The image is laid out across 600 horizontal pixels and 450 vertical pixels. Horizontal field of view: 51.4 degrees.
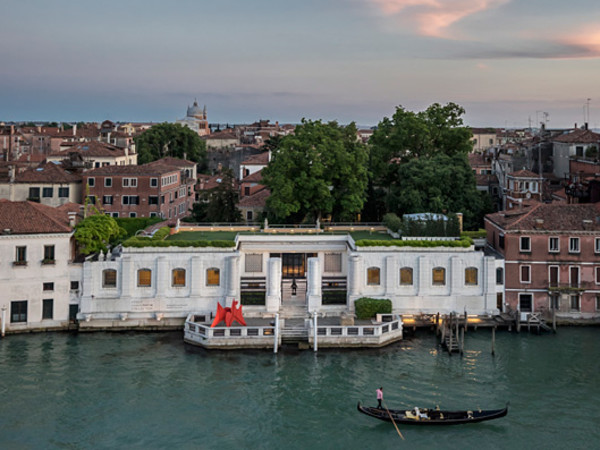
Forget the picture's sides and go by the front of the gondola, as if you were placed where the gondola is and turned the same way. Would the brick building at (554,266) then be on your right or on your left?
on your left

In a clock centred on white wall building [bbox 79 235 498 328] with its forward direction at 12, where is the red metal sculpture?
The red metal sculpture is roughly at 12 o'clock from the white wall building.

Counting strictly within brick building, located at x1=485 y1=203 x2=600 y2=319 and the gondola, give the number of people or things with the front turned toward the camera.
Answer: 1

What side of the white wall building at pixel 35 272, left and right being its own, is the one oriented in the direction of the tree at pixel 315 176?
left

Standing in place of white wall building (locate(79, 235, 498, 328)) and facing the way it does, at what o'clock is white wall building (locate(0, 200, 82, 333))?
white wall building (locate(0, 200, 82, 333)) is roughly at 3 o'clock from white wall building (locate(79, 235, 498, 328)).

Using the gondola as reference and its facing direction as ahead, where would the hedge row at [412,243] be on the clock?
The hedge row is roughly at 9 o'clock from the gondola.

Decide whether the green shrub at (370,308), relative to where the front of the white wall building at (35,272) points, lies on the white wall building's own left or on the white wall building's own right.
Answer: on the white wall building's own left

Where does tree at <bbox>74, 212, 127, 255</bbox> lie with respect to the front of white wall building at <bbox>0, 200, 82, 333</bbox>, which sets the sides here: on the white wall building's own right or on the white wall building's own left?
on the white wall building's own left

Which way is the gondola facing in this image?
to the viewer's right

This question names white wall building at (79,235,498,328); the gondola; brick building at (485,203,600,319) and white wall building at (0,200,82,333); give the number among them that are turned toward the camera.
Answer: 3

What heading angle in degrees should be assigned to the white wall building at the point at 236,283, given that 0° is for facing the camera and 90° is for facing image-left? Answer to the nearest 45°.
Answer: approximately 0°

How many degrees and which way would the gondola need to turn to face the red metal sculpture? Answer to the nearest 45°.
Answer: approximately 135° to its left

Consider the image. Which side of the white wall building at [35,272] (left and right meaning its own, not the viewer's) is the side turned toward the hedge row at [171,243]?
left

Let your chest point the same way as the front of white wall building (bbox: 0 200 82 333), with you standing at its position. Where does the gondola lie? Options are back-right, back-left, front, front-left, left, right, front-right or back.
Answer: front-left
